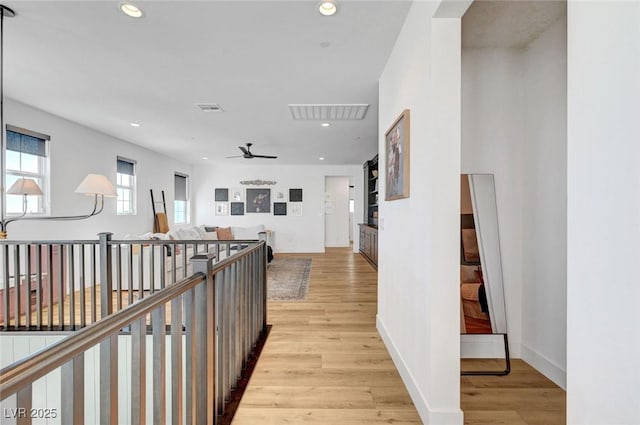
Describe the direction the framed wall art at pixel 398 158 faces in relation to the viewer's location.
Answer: facing to the left of the viewer

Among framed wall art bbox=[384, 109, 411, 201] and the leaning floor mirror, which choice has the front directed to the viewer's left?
the framed wall art

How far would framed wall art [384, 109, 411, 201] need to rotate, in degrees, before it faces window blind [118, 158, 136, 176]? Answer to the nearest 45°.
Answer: approximately 45° to its right

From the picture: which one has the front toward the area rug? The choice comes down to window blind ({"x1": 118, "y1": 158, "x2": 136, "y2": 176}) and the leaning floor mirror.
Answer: the window blind

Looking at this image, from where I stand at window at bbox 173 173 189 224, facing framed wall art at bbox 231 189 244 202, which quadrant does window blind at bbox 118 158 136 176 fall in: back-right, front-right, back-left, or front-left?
back-right

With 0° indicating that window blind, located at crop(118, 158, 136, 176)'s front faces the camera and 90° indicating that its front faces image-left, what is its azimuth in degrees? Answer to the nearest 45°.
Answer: approximately 315°

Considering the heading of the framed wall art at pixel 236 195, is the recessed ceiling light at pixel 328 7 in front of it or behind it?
in front

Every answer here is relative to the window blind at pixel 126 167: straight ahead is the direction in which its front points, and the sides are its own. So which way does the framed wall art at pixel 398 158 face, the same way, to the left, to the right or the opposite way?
the opposite way

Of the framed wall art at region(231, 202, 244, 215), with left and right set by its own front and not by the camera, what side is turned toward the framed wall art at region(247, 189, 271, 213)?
left

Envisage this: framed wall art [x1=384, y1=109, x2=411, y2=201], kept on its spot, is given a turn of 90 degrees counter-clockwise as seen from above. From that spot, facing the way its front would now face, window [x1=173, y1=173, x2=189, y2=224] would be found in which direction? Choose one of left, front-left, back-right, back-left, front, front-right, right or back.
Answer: back-right

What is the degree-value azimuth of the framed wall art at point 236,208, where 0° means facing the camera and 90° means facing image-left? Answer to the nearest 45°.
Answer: approximately 0°

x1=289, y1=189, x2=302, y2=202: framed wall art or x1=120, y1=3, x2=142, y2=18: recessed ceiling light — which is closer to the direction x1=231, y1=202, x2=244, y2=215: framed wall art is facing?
the recessed ceiling light

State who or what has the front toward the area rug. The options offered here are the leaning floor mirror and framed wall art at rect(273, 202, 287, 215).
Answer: the framed wall art

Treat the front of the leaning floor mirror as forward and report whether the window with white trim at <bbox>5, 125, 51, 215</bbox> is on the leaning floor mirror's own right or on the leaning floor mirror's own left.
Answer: on the leaning floor mirror's own right

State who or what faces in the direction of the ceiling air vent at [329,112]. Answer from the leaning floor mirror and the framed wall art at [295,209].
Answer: the framed wall art

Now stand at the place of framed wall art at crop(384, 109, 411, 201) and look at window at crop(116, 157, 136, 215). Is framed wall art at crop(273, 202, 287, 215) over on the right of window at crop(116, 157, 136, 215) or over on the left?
right
